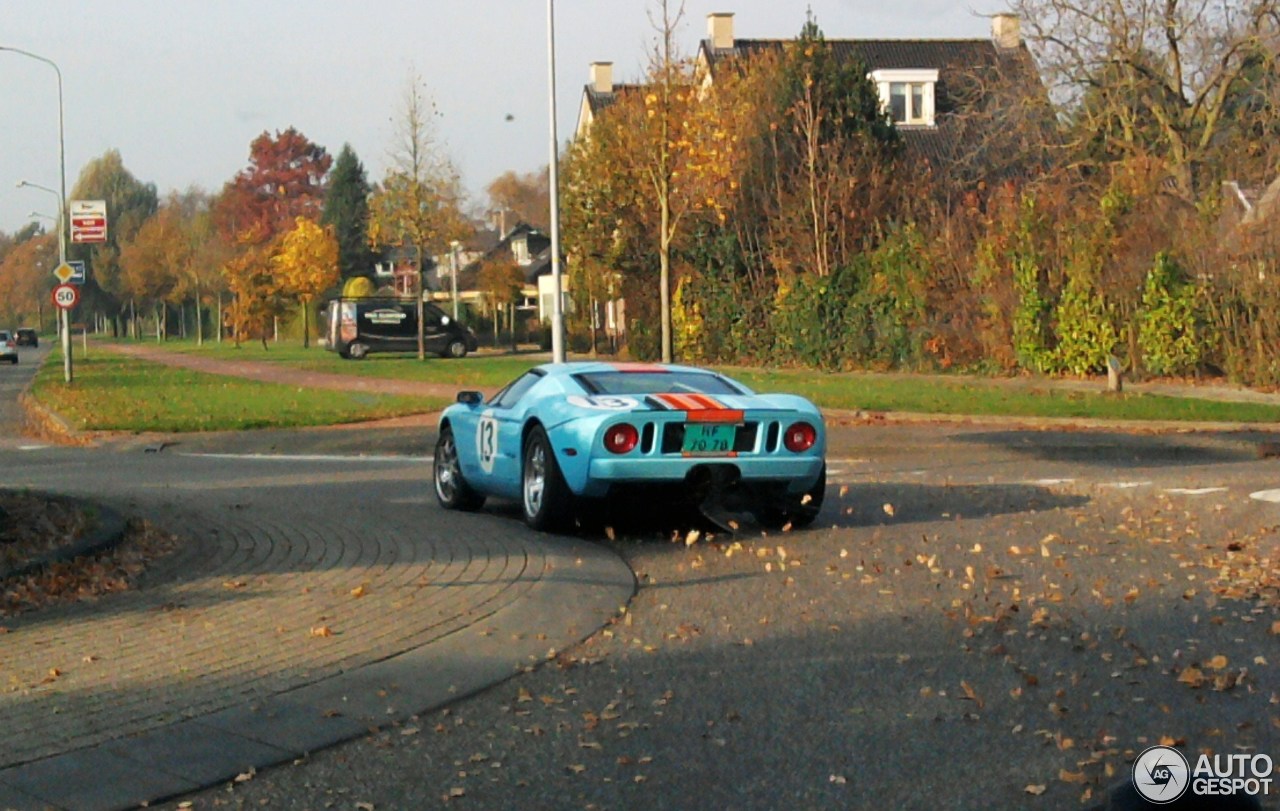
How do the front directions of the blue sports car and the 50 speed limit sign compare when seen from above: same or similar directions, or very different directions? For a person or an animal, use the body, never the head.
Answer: very different directions

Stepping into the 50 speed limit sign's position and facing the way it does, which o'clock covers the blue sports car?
The blue sports car is roughly at 12 o'clock from the 50 speed limit sign.

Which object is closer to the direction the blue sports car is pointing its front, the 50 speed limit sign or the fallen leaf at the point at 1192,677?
the 50 speed limit sign

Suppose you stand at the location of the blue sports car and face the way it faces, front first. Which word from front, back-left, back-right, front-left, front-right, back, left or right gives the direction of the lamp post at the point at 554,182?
front-right

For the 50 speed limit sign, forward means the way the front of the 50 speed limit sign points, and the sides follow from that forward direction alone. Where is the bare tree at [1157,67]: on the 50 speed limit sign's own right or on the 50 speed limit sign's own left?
on the 50 speed limit sign's own left

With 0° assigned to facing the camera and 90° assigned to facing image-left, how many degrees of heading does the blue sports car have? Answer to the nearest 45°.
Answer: approximately 135°

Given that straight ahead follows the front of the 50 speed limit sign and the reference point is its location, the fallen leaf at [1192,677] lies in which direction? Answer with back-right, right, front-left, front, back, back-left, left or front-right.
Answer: front

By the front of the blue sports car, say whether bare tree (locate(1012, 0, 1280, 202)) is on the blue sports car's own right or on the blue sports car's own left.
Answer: on the blue sports car's own right

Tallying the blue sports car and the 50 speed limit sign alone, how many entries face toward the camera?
1

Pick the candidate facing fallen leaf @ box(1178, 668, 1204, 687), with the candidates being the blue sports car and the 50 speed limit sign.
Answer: the 50 speed limit sign

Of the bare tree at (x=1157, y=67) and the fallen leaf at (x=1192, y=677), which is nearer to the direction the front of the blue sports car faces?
the bare tree

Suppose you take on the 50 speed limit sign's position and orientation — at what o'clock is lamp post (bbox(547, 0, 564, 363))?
The lamp post is roughly at 11 o'clock from the 50 speed limit sign.

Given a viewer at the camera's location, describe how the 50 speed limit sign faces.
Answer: facing the viewer

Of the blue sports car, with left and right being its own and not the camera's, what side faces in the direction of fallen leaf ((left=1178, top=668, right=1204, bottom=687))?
back

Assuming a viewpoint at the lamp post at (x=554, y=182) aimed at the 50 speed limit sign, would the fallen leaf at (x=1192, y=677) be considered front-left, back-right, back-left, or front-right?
back-left
